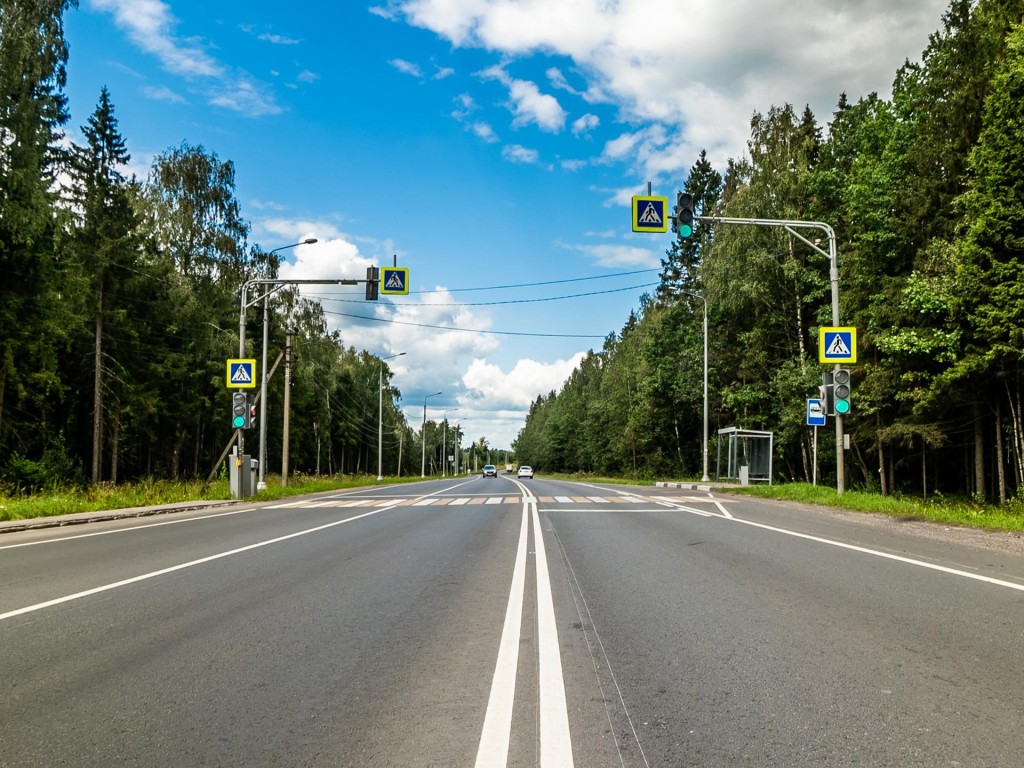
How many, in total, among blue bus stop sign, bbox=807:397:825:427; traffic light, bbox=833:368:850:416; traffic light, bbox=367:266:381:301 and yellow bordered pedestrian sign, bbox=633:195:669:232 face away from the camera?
1

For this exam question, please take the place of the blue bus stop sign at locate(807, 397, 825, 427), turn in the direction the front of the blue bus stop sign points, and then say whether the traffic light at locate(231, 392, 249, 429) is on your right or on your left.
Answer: on your right

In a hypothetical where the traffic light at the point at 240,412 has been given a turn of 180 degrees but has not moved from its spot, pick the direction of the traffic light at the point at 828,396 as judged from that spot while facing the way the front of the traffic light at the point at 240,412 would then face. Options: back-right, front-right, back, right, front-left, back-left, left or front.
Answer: back-right

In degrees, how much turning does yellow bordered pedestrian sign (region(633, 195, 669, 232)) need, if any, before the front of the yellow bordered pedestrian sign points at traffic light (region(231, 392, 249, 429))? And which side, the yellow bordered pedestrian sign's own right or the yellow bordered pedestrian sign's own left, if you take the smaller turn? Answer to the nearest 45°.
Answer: approximately 135° to the yellow bordered pedestrian sign's own right

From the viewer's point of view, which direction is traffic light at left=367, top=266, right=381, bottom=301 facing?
away from the camera

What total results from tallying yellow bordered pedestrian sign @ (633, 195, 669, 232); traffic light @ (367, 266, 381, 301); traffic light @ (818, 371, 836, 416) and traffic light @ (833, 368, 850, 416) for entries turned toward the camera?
2

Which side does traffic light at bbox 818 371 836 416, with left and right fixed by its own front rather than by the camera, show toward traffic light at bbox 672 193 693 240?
front

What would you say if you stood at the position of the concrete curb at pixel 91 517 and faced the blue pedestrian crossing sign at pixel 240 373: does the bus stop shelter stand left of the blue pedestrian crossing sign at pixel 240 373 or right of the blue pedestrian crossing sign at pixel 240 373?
right
